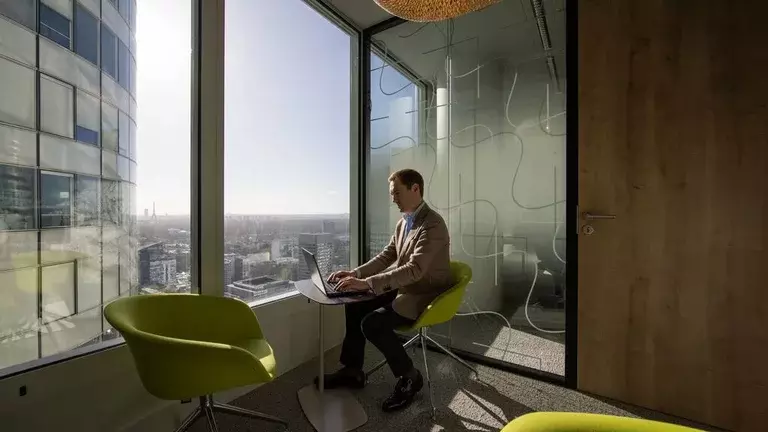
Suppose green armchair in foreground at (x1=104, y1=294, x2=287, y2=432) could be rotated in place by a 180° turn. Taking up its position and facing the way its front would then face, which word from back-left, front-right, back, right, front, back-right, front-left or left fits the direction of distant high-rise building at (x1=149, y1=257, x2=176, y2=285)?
right

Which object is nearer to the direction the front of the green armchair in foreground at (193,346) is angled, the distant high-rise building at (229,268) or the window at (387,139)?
the window

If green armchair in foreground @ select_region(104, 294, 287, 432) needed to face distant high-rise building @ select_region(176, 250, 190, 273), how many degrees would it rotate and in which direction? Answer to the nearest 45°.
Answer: approximately 90° to its left

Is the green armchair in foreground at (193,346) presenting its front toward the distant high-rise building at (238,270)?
no

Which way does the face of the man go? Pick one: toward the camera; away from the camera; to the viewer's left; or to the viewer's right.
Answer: to the viewer's left

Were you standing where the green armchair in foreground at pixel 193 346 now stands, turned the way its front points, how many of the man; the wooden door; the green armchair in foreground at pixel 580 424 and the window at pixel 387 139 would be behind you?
0

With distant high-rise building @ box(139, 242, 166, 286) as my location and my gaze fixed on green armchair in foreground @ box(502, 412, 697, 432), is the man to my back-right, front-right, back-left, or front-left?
front-left

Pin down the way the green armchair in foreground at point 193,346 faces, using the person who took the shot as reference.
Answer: facing to the right of the viewer
